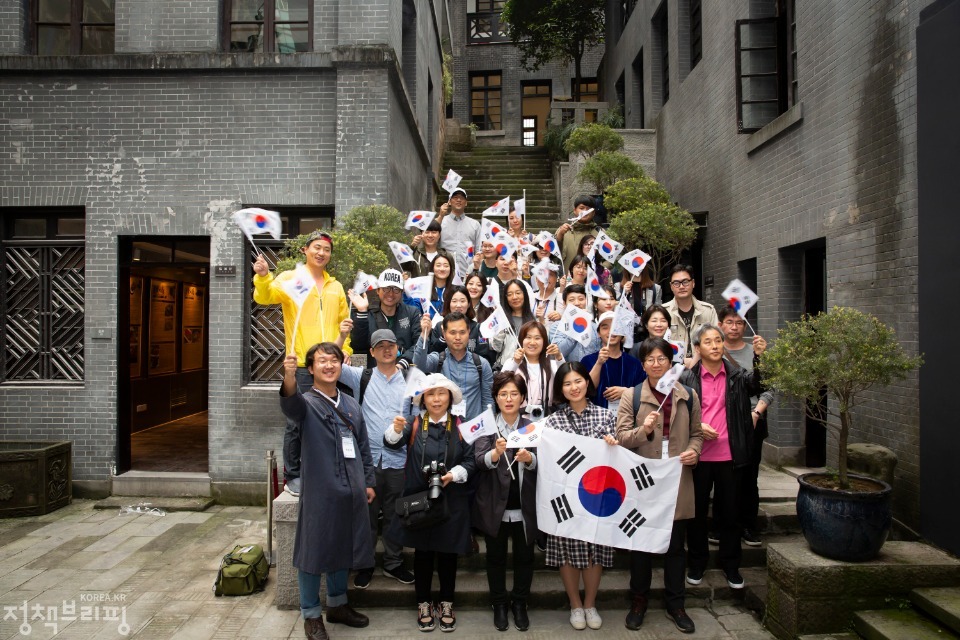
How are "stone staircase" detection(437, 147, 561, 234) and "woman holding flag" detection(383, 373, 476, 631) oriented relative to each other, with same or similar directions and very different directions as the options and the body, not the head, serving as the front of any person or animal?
same or similar directions

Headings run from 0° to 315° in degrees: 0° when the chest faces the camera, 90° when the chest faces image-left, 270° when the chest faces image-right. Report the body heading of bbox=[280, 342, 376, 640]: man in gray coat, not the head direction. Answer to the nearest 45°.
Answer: approximately 315°

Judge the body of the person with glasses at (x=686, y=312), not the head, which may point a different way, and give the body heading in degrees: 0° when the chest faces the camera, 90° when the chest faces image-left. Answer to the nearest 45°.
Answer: approximately 0°

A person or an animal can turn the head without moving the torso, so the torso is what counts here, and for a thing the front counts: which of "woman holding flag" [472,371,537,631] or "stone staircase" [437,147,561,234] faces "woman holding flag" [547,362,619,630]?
the stone staircase

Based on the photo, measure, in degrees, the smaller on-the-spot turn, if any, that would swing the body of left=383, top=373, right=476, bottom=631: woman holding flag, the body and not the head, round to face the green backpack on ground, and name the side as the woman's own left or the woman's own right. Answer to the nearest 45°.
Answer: approximately 135° to the woman's own right

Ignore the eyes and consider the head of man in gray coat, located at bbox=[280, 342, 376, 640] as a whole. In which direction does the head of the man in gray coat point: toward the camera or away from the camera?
toward the camera

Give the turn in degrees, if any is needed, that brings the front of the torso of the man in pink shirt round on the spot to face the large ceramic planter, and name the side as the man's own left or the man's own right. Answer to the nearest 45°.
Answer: approximately 90° to the man's own left

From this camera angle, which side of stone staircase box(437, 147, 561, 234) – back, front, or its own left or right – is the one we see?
front

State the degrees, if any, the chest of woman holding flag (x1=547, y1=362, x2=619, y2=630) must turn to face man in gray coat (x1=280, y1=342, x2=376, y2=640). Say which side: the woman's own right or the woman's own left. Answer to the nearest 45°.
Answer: approximately 90° to the woman's own right

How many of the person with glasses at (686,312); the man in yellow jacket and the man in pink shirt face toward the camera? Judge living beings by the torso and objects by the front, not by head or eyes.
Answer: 3

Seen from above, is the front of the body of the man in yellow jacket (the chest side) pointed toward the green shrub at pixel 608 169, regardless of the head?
no

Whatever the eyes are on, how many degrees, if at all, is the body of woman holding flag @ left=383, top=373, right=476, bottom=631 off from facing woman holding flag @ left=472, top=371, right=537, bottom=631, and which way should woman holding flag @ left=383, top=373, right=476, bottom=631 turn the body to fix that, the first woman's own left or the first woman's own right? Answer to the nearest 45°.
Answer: approximately 90° to the first woman's own left

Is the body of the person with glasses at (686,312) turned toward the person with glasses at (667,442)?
yes

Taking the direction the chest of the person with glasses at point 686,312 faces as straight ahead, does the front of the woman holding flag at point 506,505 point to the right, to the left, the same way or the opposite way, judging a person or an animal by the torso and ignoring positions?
the same way

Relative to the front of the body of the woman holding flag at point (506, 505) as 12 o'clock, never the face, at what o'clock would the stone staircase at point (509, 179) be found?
The stone staircase is roughly at 6 o'clock from the woman holding flag.

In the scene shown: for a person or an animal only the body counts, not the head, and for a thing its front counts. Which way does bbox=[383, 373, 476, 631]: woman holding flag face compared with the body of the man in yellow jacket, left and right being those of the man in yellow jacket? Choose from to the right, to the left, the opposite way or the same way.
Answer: the same way

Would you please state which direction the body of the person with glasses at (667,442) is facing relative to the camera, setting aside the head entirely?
toward the camera

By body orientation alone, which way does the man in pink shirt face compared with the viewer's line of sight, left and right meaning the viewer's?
facing the viewer

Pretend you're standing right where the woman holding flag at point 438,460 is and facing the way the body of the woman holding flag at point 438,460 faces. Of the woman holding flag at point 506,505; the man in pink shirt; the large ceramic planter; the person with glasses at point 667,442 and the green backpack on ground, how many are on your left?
4

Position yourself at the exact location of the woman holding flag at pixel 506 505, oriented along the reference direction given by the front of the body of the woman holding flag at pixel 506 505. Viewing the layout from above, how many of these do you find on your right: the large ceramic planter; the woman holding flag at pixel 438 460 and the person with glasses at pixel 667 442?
1
